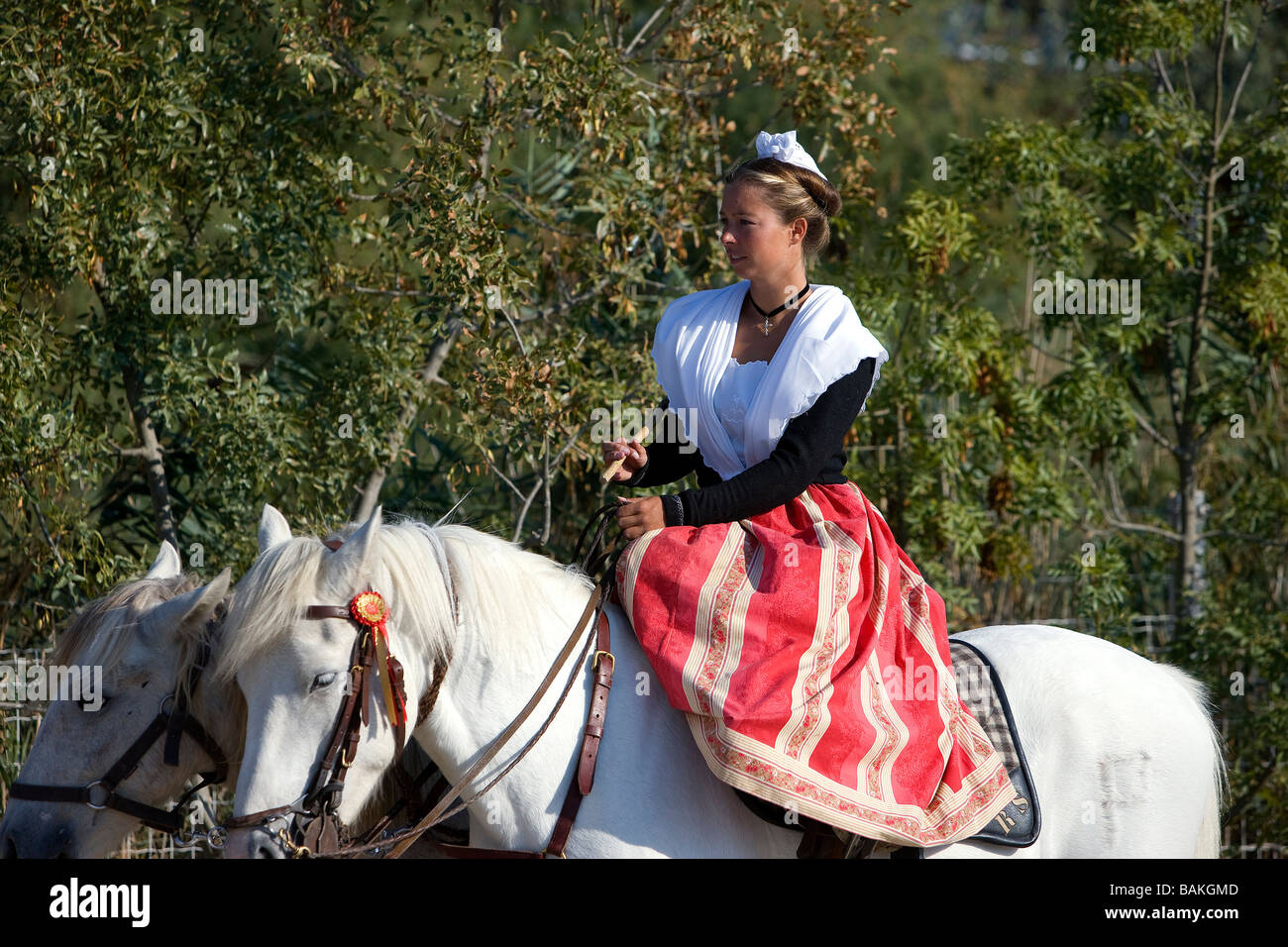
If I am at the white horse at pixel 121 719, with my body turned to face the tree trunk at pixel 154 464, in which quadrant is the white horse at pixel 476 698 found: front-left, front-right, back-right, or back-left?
back-right

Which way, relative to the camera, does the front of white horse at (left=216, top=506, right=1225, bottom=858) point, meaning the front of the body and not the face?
to the viewer's left

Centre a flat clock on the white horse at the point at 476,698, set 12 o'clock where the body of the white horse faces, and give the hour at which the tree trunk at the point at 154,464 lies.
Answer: The tree trunk is roughly at 2 o'clock from the white horse.

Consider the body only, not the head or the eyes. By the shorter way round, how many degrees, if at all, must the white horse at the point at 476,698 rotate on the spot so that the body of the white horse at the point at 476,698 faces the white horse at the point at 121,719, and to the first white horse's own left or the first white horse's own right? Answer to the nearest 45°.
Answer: approximately 45° to the first white horse's own right
